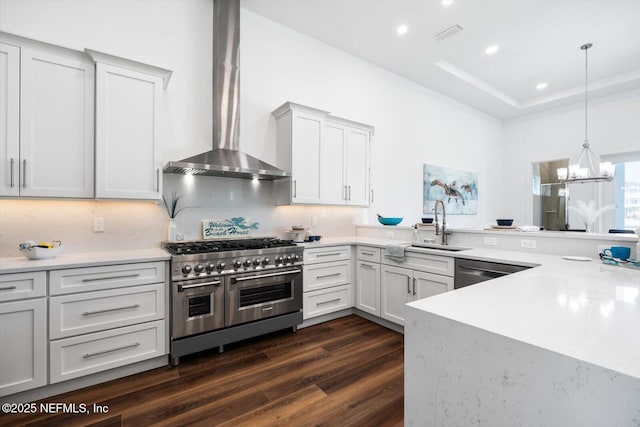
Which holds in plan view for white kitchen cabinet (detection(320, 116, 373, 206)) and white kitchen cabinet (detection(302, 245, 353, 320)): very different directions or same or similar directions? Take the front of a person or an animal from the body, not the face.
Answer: same or similar directions

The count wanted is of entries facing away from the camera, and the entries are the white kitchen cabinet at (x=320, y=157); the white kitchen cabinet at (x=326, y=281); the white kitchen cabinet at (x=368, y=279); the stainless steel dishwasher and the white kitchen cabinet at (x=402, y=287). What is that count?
0

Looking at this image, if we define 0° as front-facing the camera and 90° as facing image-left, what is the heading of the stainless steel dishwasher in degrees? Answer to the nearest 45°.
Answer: approximately 45°

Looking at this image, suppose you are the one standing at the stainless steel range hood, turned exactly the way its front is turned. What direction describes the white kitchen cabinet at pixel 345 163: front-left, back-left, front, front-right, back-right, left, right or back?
front-left

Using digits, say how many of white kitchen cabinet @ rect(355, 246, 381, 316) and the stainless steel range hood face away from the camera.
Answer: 0

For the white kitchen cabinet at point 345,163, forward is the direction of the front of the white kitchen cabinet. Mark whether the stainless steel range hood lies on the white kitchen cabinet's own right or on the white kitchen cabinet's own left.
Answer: on the white kitchen cabinet's own right

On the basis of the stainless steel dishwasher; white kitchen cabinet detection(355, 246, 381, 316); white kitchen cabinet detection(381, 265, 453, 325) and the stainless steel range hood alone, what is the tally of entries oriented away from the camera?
0

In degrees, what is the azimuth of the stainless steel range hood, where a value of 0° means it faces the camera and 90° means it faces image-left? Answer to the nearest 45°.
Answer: approximately 315°

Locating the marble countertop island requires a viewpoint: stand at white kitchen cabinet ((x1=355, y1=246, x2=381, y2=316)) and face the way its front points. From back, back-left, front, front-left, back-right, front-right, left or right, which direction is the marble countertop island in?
front-left

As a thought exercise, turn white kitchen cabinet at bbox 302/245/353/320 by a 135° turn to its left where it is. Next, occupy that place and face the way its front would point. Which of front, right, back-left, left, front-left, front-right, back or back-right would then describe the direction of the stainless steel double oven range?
back-left

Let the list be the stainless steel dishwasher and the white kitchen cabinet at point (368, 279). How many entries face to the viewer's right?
0

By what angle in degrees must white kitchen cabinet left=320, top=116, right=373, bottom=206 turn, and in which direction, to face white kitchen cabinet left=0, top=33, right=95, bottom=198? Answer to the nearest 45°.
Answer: approximately 90° to its right

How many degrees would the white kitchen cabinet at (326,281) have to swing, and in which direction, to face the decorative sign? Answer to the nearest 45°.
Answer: approximately 135° to its right
